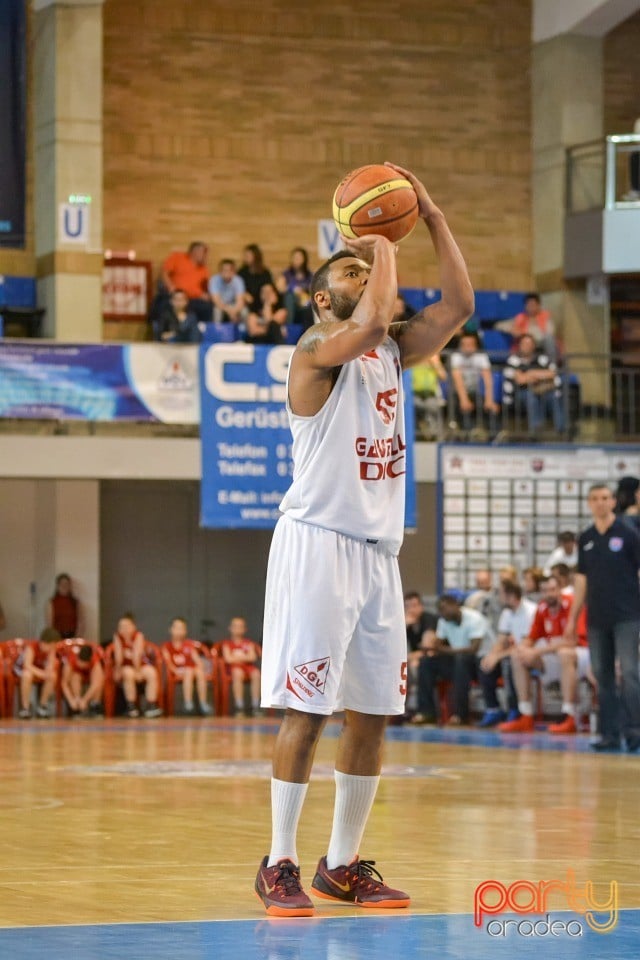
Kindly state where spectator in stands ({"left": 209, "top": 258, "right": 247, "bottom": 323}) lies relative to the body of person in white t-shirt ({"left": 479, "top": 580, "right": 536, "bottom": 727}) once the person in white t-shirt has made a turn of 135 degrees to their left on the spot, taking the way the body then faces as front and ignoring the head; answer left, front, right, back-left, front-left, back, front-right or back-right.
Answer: back-left

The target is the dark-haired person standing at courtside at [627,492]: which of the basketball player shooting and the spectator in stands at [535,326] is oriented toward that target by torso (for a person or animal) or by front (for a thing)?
the spectator in stands at [535,326]

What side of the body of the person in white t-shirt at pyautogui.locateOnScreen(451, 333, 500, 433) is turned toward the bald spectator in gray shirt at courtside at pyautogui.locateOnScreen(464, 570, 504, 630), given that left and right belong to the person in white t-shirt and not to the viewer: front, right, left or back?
front

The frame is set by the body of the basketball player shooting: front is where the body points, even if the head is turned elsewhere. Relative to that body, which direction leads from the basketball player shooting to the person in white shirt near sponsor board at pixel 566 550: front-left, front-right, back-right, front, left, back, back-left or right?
back-left

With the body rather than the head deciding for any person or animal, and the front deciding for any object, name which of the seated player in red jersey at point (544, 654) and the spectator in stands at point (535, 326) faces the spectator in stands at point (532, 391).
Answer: the spectator in stands at point (535, 326)

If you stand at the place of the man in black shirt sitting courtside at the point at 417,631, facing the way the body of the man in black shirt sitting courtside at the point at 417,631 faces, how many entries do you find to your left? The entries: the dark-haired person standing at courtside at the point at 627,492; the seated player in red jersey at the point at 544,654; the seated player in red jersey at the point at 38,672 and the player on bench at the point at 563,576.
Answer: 3

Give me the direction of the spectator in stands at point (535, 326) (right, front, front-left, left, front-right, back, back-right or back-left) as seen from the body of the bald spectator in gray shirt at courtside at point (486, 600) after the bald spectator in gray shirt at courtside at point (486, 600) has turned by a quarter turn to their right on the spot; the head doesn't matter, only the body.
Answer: right

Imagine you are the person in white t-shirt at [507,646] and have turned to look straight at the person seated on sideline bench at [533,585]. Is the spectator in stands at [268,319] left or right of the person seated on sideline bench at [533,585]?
left

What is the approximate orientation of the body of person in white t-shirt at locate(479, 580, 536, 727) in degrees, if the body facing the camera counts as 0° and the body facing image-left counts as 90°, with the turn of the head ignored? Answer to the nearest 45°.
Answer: approximately 45°
